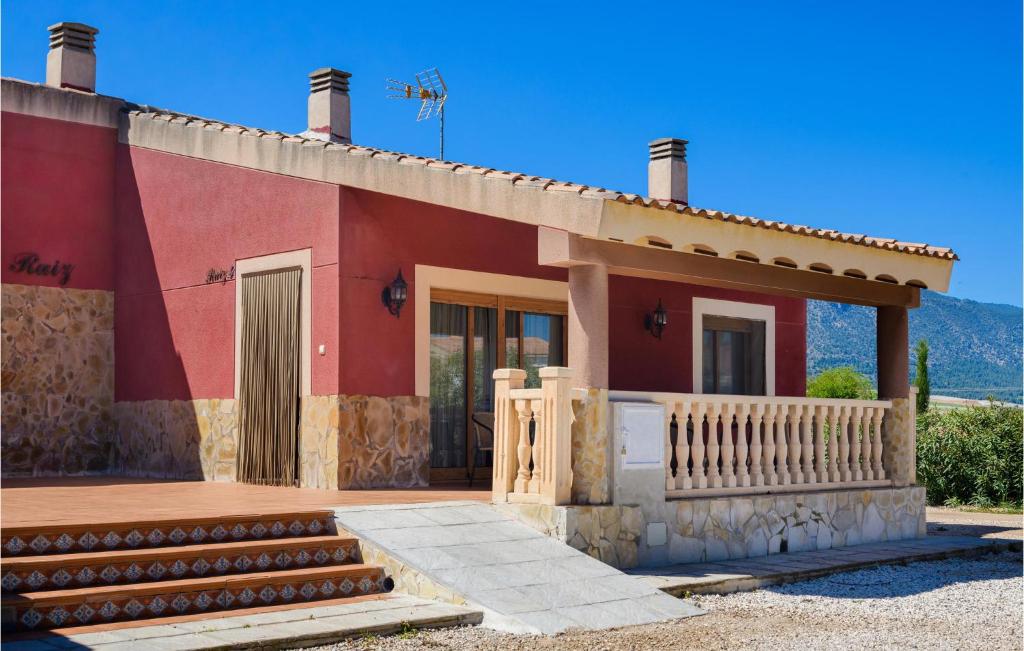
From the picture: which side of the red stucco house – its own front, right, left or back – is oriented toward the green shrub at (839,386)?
left

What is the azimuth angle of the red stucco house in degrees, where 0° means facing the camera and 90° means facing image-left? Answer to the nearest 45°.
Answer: approximately 315°

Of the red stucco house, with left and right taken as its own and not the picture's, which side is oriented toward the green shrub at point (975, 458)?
left
